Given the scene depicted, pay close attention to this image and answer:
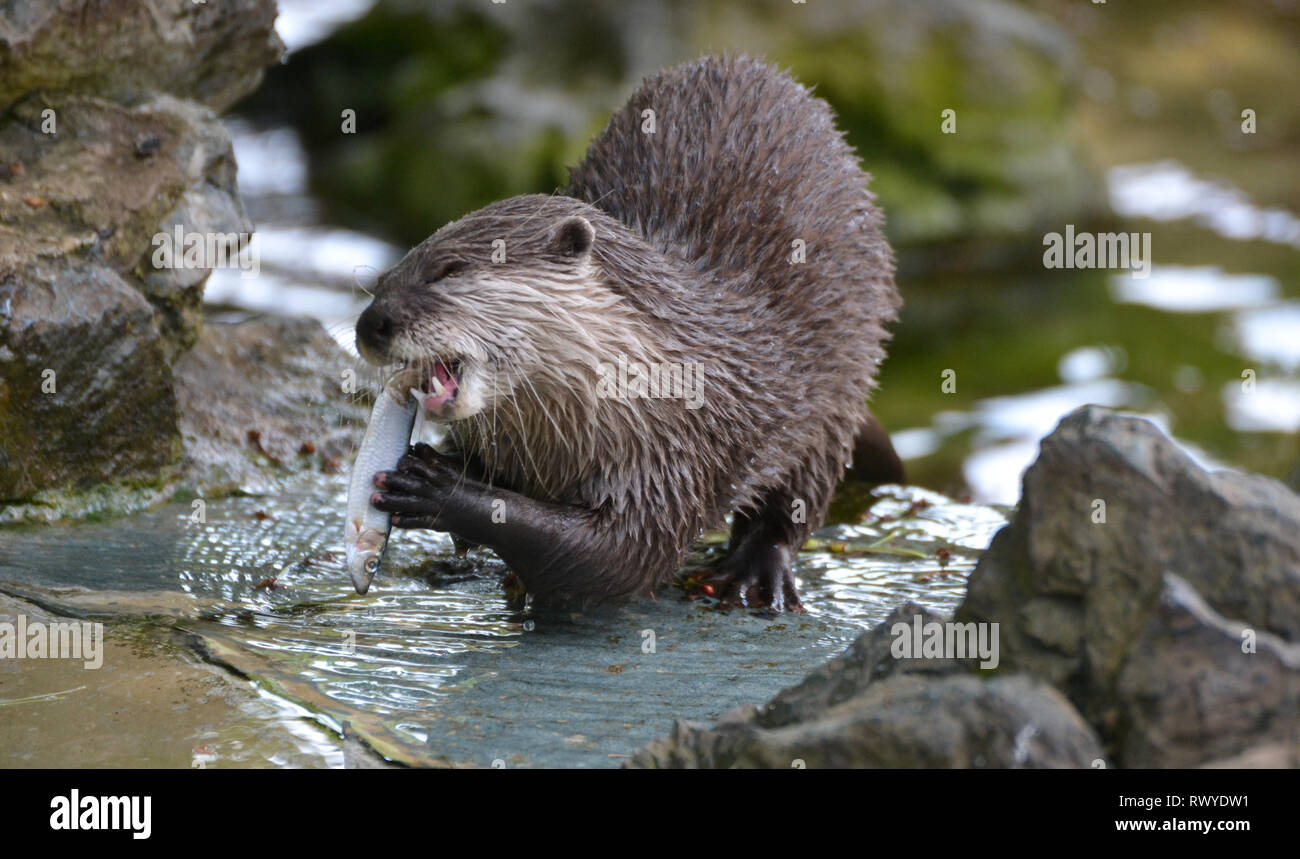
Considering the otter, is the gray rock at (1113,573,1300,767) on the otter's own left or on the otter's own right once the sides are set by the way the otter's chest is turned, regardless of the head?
on the otter's own left

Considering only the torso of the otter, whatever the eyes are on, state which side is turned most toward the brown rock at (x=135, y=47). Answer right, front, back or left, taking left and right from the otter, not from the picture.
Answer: right

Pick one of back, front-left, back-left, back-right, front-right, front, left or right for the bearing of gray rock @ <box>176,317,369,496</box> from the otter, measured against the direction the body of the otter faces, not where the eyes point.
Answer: right

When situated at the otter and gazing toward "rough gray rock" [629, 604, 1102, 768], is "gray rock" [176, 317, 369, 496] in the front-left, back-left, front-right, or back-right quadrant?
back-right

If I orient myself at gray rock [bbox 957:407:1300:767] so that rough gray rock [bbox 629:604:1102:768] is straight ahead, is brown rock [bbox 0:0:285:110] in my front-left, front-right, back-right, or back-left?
front-right

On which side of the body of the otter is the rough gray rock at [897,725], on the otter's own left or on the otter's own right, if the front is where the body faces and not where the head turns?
on the otter's own left

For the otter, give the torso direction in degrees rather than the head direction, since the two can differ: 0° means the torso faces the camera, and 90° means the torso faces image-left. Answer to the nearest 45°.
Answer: approximately 45°

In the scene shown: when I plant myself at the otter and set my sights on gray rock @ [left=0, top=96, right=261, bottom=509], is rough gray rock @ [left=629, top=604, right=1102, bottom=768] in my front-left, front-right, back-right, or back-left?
back-left
